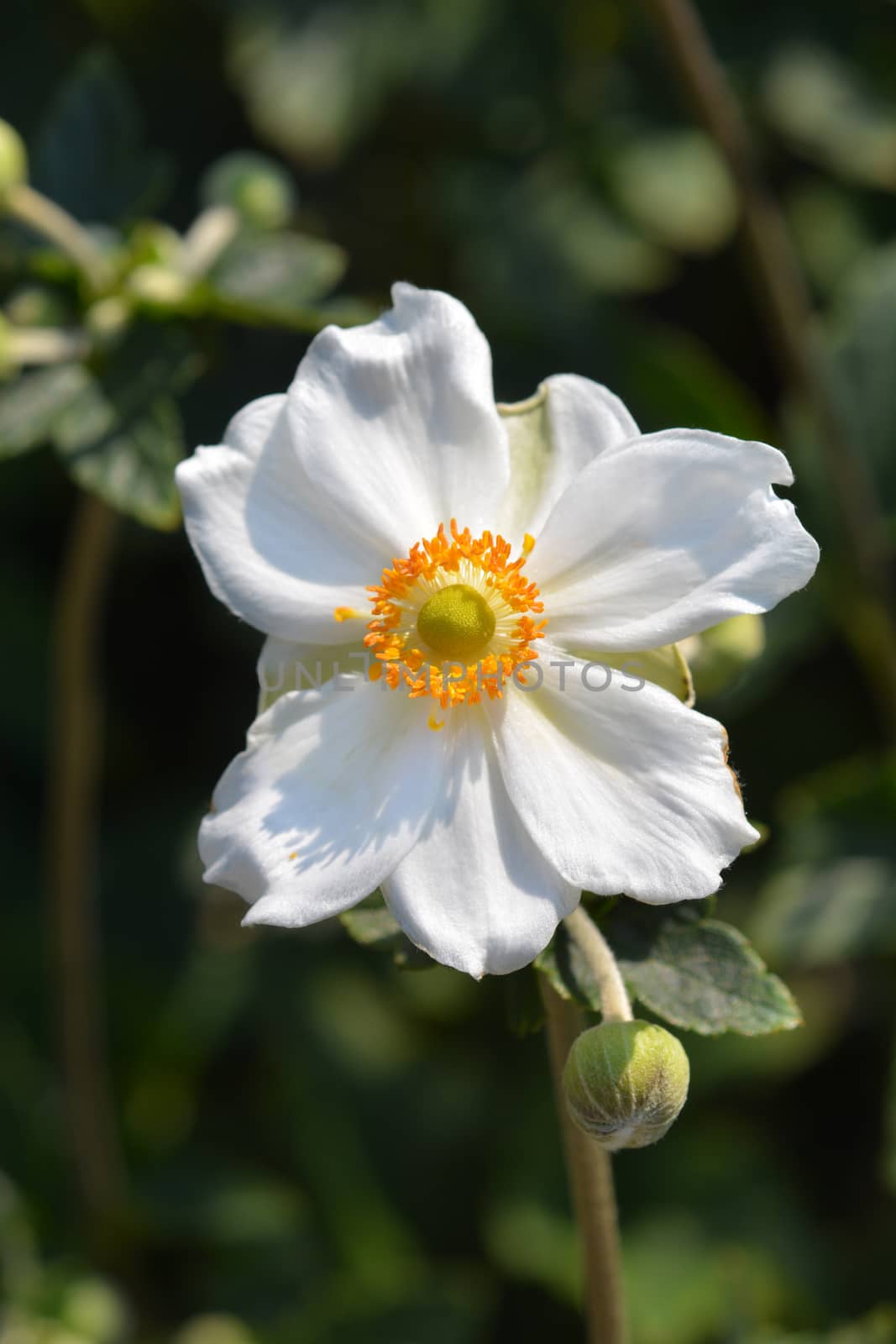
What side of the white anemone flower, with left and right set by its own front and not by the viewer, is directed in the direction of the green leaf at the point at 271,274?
back

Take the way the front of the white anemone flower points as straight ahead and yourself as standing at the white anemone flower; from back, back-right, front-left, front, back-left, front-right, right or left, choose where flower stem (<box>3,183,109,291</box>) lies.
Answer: back-right

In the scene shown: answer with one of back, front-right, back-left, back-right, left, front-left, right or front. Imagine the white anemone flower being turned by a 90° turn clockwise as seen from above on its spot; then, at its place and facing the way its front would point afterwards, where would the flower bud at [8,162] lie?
front-right

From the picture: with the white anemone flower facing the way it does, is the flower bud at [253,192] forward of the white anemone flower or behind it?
behind

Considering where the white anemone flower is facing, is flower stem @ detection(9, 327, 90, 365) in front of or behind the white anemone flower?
behind

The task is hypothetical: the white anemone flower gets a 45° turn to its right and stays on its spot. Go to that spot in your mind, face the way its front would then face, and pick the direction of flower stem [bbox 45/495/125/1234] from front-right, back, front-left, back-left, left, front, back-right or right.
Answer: right

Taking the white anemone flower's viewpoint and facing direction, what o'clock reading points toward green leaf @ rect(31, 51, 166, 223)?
The green leaf is roughly at 5 o'clock from the white anemone flower.

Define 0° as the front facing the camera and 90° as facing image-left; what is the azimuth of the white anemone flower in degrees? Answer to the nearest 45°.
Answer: approximately 0°

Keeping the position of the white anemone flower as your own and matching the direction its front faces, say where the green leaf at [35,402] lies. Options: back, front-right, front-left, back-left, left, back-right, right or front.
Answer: back-right
